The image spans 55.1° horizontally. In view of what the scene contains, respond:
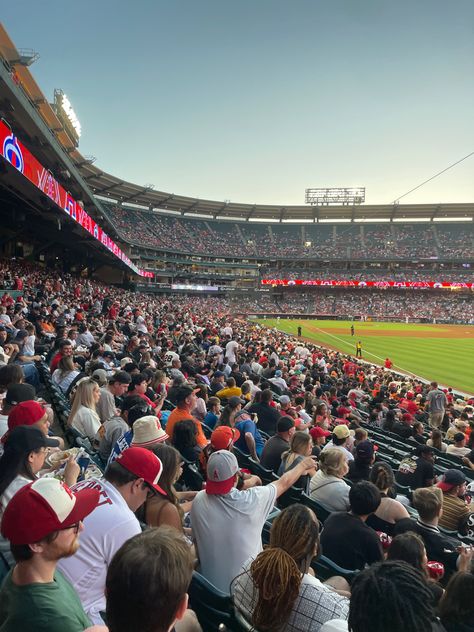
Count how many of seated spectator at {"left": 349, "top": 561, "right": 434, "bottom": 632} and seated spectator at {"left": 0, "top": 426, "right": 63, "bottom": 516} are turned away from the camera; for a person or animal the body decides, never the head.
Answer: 1

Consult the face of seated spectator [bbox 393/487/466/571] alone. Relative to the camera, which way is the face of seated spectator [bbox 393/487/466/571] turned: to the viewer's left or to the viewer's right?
to the viewer's right

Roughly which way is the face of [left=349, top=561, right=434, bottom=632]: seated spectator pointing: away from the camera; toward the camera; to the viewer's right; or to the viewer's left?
away from the camera

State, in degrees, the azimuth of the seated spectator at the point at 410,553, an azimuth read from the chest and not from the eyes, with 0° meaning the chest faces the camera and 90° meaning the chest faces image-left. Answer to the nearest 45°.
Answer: approximately 225°

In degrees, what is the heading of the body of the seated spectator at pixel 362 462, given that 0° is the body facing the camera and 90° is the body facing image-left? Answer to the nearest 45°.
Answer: approximately 225°

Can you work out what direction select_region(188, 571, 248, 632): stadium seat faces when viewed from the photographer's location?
facing away from the viewer and to the right of the viewer

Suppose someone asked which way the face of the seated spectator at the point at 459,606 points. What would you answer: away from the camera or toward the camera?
away from the camera

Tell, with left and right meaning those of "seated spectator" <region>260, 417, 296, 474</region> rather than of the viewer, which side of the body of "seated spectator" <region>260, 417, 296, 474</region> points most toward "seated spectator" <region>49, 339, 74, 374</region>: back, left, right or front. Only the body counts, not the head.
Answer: left

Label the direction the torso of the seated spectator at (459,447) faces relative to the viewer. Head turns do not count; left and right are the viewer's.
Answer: facing away from the viewer and to the right of the viewer

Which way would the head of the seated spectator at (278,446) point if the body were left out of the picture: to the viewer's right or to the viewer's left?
to the viewer's right
